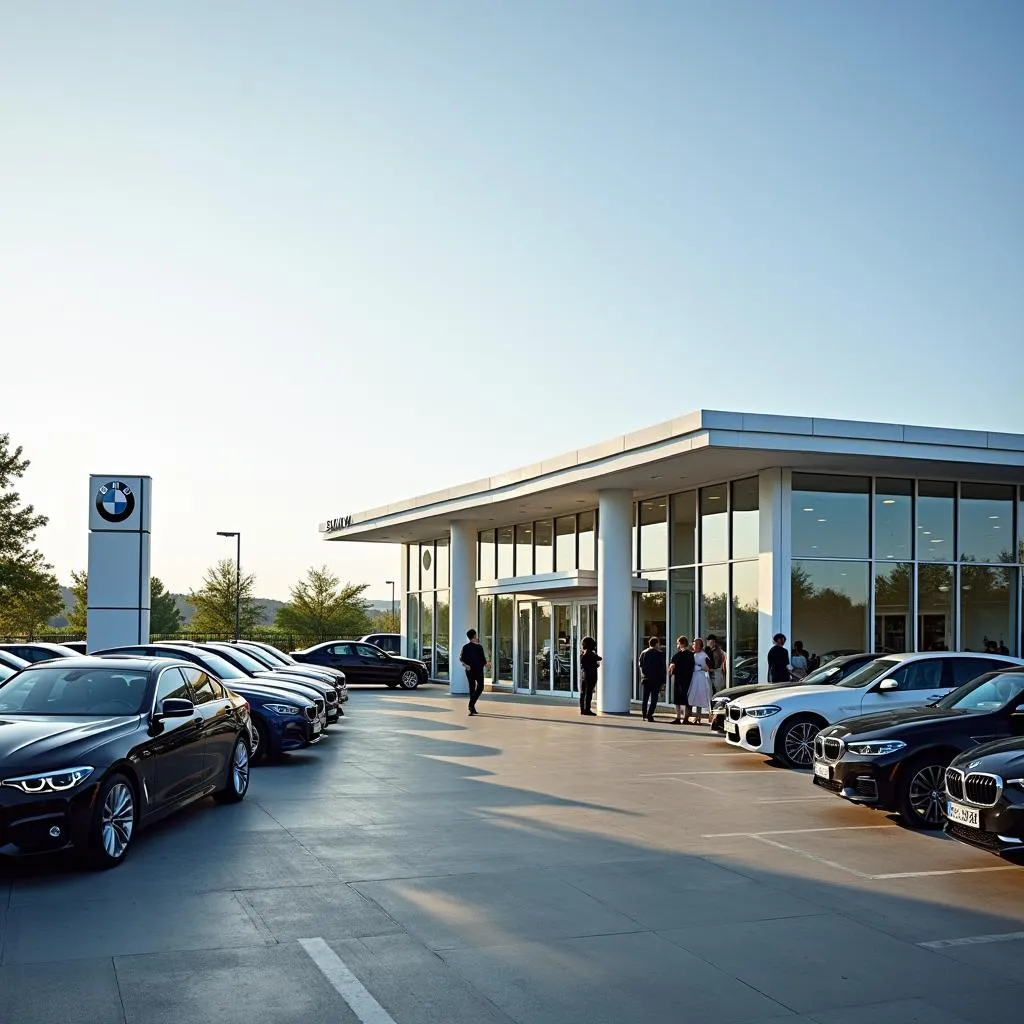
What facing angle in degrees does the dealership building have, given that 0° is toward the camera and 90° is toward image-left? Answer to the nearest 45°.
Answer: approximately 45°

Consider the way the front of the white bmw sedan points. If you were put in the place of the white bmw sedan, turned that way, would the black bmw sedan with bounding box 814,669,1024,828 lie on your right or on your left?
on your left

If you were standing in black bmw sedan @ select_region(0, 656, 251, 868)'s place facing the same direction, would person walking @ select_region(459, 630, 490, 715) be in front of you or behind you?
behind

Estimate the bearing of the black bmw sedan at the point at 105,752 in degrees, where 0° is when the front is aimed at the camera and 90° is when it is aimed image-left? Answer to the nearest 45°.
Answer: approximately 45°

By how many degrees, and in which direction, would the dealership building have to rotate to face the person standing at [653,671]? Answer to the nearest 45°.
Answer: approximately 45° to its right

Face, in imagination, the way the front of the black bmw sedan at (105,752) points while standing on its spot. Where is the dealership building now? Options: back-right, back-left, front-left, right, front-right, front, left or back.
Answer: back
